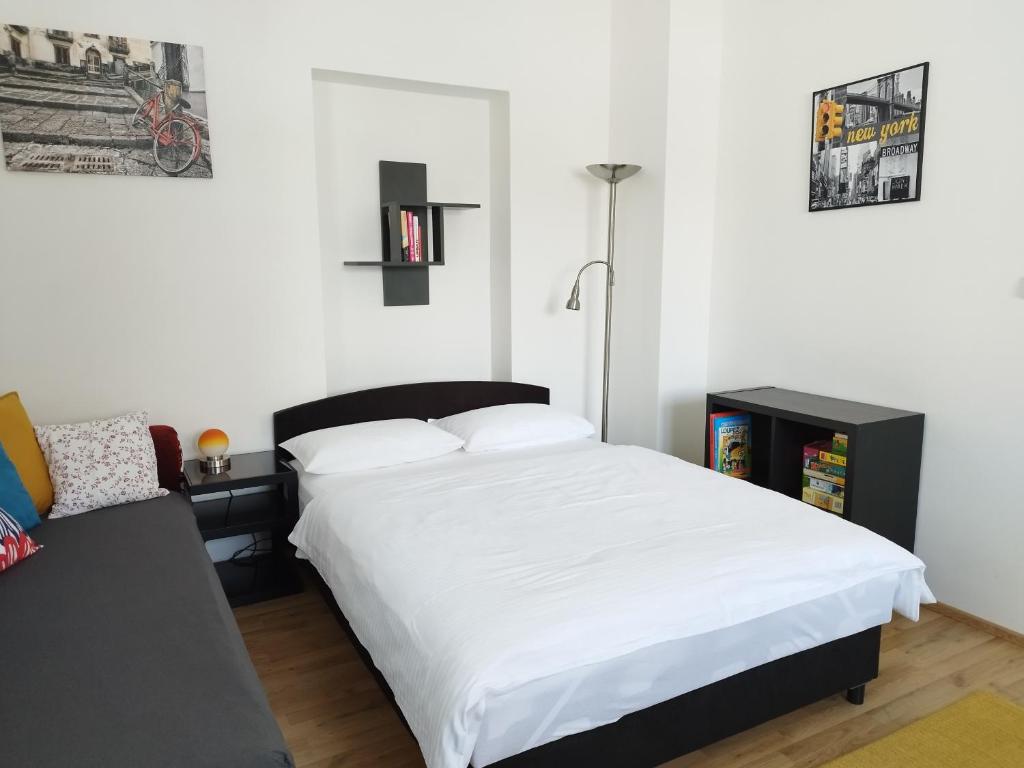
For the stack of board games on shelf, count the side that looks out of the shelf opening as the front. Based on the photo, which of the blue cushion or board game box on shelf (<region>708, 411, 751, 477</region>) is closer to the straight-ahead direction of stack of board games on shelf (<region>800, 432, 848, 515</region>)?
the blue cushion

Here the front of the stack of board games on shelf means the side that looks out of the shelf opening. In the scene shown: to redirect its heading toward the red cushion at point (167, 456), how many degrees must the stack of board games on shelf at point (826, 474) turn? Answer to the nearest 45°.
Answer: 0° — it already faces it

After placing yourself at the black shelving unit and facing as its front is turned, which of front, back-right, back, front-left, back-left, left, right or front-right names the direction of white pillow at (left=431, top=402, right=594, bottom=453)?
front-right

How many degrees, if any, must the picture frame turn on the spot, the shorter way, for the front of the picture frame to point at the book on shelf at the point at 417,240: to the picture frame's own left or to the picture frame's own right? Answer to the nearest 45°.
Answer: approximately 45° to the picture frame's own right

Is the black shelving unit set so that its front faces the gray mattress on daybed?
yes

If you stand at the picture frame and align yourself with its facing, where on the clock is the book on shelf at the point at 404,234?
The book on shelf is roughly at 1 o'clock from the picture frame.

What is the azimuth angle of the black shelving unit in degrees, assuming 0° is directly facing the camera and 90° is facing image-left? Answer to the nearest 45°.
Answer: approximately 45°

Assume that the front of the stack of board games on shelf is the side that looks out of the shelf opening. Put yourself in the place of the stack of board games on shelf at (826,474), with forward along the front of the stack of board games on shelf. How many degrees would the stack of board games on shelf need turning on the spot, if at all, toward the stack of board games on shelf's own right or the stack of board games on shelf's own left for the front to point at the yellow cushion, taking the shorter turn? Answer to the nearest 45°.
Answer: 0° — it already faces it

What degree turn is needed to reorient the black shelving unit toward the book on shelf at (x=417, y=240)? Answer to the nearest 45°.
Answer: approximately 45° to its right
